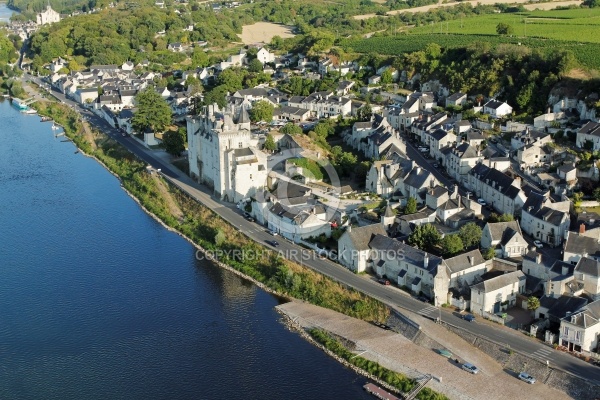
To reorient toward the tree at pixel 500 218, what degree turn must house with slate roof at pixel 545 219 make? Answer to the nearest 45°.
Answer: approximately 45° to its right

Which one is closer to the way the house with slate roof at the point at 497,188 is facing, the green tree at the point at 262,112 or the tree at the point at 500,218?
the tree

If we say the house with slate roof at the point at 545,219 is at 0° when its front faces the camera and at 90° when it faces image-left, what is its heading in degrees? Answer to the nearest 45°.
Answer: approximately 45°

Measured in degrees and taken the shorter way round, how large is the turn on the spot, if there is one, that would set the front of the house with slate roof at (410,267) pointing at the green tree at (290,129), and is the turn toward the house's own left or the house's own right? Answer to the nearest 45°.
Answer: approximately 135° to the house's own right

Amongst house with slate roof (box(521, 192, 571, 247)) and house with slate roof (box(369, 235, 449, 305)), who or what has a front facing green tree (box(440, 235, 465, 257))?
house with slate roof (box(521, 192, 571, 247))

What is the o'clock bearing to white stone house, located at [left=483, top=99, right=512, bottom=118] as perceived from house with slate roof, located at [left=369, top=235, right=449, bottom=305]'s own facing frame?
The white stone house is roughly at 5 o'clock from the house with slate roof.

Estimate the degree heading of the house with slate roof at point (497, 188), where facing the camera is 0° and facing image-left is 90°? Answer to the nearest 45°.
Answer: approximately 45°

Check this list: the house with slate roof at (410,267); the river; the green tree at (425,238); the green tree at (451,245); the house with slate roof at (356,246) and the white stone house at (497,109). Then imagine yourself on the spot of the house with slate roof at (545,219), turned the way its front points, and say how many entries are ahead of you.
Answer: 5
